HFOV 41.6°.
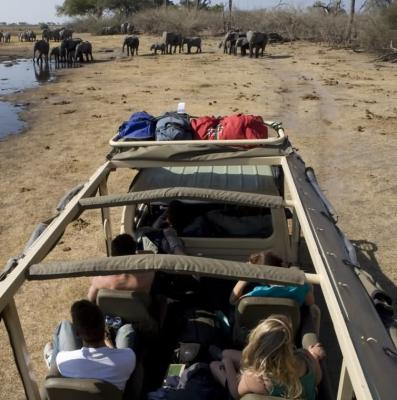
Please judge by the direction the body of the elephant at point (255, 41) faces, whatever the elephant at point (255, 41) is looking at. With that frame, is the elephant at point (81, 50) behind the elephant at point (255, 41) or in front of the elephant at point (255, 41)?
in front

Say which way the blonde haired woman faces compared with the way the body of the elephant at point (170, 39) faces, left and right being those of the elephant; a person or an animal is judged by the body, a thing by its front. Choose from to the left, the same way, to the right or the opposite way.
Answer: to the right

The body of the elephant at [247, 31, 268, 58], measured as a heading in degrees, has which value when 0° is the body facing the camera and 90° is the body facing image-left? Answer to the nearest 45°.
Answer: approximately 45°

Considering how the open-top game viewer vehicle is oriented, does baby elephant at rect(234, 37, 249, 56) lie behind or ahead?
ahead

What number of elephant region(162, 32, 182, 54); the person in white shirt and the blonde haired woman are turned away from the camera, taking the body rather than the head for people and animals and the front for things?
2

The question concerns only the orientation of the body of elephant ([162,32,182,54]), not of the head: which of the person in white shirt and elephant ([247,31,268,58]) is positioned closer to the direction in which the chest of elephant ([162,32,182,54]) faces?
the person in white shirt

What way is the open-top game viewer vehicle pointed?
away from the camera

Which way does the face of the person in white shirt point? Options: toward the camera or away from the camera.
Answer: away from the camera

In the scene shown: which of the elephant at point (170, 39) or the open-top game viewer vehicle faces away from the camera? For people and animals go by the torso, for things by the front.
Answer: the open-top game viewer vehicle

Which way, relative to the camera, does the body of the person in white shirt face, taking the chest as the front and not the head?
away from the camera

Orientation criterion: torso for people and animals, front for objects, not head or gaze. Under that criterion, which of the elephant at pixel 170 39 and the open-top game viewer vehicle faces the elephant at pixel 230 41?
the open-top game viewer vehicle

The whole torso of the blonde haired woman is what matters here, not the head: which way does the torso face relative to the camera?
away from the camera

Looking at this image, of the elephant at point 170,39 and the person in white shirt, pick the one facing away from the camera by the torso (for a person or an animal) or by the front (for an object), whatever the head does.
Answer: the person in white shirt

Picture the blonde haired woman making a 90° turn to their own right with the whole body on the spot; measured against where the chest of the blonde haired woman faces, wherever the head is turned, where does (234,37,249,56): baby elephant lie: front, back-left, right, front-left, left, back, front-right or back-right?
left

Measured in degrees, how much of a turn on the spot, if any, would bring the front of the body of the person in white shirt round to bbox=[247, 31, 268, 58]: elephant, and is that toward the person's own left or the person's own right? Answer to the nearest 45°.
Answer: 0° — they already face it

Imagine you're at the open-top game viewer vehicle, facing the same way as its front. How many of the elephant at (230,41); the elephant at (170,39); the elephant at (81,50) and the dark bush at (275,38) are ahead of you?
4

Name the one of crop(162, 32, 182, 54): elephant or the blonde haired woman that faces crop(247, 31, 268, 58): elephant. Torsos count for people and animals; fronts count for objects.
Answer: the blonde haired woman

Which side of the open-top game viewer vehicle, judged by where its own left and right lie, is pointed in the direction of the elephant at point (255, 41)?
front

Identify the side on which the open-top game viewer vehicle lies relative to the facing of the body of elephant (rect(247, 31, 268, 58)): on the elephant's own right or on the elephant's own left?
on the elephant's own left
